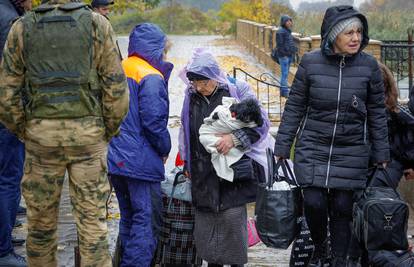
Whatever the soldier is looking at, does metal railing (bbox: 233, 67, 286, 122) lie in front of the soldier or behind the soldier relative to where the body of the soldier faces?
in front

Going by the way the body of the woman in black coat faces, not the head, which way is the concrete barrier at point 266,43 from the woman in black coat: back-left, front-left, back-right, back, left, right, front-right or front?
back

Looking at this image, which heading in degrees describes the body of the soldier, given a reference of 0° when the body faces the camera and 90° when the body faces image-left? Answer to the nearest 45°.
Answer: approximately 180°

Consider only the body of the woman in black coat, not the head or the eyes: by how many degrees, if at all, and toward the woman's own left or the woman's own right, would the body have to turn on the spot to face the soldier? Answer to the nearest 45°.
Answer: approximately 45° to the woman's own right

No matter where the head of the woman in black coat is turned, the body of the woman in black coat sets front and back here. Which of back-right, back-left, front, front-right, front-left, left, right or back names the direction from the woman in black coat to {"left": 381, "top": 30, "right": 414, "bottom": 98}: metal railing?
back

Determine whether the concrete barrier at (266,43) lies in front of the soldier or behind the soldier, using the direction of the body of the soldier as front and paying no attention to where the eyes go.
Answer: in front

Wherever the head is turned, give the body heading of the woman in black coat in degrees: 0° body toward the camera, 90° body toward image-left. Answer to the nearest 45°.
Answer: approximately 0°

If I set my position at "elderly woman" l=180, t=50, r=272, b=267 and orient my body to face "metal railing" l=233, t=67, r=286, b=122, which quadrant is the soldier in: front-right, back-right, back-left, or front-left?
back-left

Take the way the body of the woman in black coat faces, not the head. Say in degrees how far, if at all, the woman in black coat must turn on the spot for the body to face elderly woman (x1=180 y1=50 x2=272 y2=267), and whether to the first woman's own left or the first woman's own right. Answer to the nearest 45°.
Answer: approximately 90° to the first woman's own right

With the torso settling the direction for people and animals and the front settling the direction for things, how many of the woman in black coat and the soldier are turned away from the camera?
1
